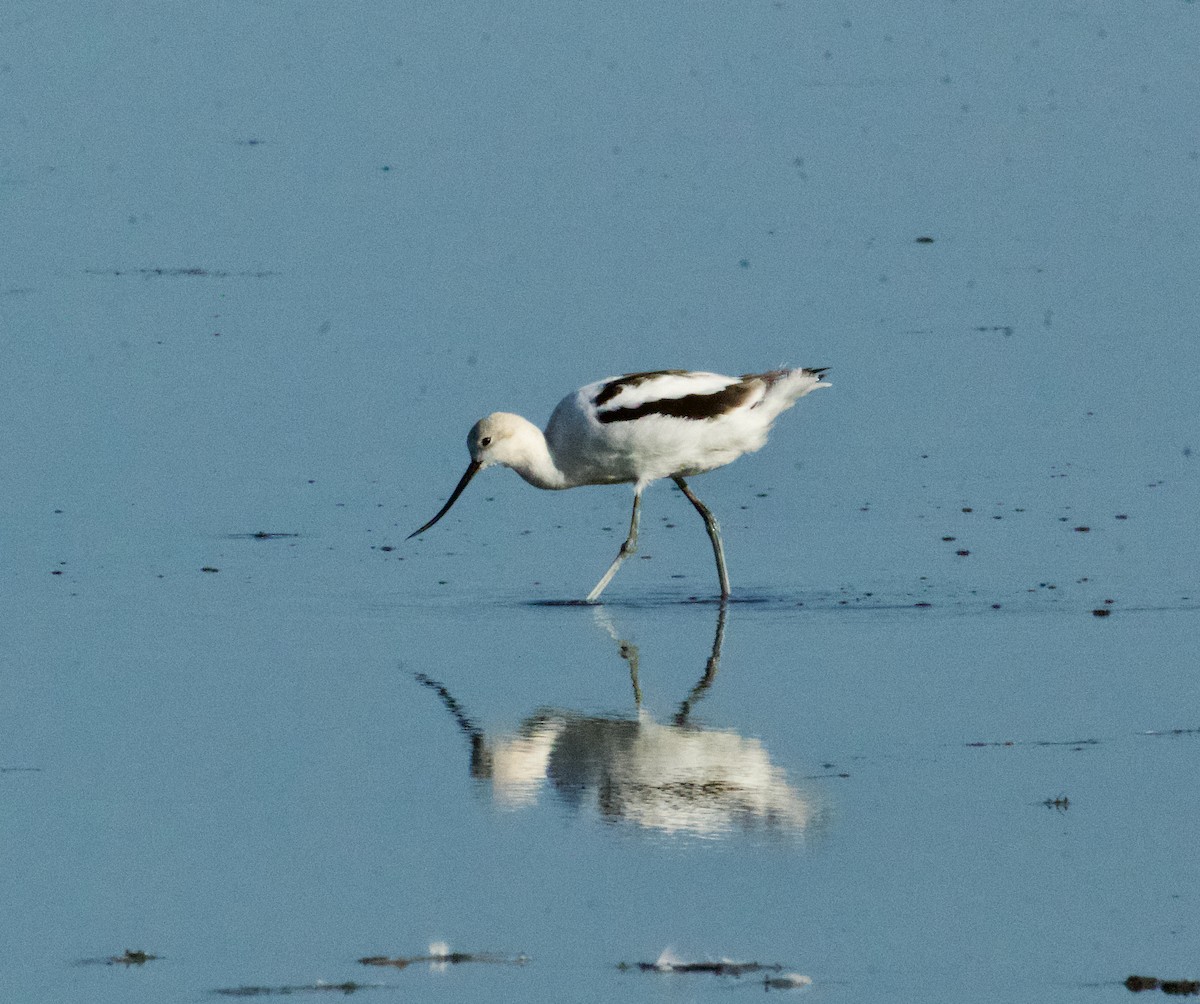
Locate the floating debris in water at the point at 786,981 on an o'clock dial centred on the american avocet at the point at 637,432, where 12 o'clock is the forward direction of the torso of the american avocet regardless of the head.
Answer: The floating debris in water is roughly at 9 o'clock from the american avocet.

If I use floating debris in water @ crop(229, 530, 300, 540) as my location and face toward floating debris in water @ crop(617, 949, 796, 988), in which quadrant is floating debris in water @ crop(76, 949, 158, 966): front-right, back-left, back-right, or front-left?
front-right

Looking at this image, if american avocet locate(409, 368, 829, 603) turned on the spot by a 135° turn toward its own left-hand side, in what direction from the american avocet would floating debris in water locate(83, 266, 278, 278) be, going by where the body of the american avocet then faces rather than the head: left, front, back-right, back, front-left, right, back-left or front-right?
back

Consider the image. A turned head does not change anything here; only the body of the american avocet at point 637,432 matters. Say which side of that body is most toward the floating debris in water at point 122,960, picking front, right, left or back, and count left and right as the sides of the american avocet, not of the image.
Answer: left

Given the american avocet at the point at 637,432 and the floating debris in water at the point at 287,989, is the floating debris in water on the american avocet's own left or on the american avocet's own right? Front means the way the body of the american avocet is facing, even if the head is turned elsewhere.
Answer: on the american avocet's own left

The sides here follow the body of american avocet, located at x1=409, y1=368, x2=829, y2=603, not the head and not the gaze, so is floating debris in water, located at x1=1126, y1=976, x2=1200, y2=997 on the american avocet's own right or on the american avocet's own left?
on the american avocet's own left

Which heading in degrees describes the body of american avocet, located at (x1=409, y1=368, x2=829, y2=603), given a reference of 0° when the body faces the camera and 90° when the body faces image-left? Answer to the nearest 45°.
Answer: approximately 90°

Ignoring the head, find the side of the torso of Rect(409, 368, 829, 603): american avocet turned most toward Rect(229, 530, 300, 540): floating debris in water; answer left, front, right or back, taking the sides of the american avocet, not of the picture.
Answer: front

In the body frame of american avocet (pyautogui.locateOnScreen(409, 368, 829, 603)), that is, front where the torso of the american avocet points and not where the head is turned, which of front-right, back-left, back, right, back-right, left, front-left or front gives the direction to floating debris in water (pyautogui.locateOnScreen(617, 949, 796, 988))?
left

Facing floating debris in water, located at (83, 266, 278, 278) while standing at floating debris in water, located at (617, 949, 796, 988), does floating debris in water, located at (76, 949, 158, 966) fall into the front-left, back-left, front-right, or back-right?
front-left

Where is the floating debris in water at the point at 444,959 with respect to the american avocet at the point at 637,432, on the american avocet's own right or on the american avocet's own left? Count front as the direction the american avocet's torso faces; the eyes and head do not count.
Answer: on the american avocet's own left
